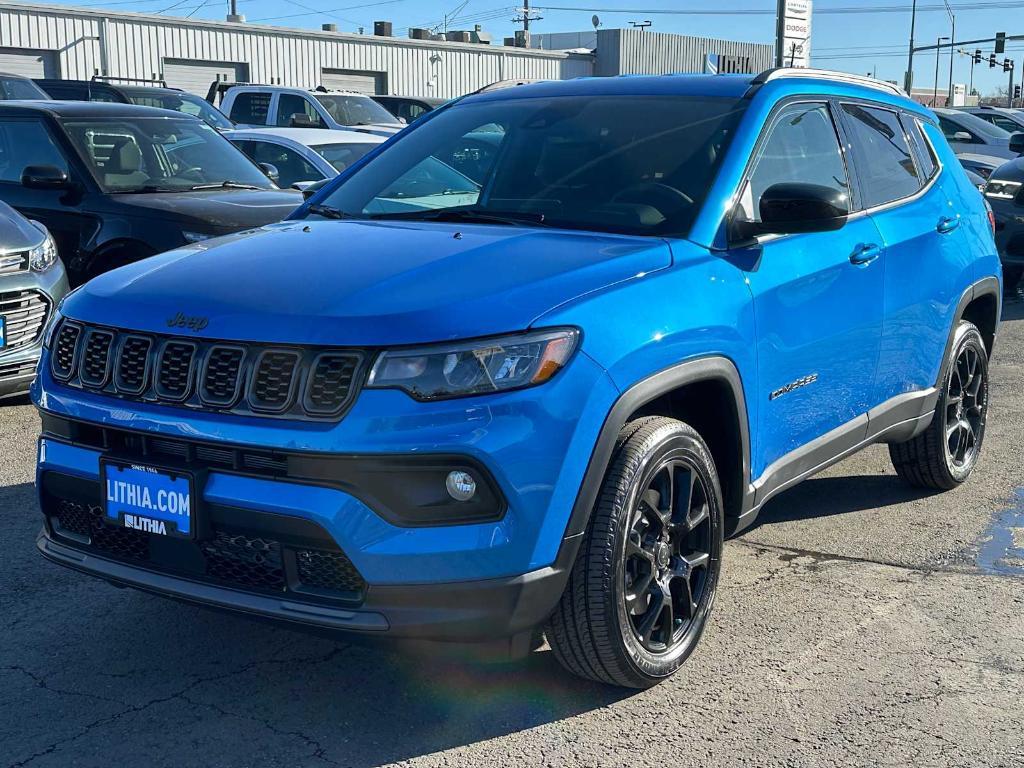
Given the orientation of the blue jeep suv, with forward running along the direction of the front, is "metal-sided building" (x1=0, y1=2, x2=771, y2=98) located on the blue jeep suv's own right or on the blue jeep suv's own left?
on the blue jeep suv's own right

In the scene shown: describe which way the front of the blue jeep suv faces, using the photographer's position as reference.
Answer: facing the viewer and to the left of the viewer

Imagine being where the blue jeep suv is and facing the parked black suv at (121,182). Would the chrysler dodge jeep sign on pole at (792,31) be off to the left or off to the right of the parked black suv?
right

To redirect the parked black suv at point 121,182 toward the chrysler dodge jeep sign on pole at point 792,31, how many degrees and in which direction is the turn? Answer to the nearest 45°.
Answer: approximately 90° to its left

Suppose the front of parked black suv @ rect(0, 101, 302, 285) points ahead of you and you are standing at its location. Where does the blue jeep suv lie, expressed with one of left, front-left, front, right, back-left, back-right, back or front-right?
front-right

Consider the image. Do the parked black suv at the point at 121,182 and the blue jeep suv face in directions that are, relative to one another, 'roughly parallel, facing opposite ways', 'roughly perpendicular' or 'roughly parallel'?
roughly perpendicular

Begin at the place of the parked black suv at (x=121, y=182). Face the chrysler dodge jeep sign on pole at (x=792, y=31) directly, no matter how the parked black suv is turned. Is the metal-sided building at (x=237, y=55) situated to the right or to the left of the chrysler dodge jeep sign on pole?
left

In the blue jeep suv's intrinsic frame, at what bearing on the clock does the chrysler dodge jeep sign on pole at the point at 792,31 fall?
The chrysler dodge jeep sign on pole is roughly at 5 o'clock from the blue jeep suv.

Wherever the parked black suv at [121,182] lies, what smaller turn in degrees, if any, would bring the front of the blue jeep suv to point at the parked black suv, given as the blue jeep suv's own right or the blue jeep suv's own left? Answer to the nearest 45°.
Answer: approximately 90° to the blue jeep suv's own right

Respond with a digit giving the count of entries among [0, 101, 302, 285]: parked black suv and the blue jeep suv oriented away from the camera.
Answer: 0

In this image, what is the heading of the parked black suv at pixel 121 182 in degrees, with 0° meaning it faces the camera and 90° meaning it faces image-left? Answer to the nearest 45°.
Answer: approximately 315°
